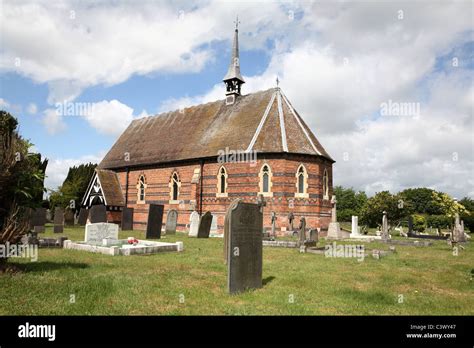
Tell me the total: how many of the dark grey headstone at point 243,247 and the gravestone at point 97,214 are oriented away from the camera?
0

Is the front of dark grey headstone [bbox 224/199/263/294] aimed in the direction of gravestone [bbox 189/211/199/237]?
no

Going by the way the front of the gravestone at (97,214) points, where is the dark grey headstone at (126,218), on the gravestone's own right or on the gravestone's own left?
on the gravestone's own left

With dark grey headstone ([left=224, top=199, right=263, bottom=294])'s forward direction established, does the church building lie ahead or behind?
behind

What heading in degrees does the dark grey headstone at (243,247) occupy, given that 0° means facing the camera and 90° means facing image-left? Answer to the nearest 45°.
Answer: approximately 315°

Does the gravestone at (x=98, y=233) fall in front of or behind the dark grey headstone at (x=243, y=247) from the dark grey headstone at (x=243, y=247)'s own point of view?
behind

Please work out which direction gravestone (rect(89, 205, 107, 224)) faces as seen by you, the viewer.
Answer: facing the viewer and to the right of the viewer

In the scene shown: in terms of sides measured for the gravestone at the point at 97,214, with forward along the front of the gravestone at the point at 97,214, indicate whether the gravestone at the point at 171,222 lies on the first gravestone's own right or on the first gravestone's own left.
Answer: on the first gravestone's own left

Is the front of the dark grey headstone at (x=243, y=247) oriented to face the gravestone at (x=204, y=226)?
no

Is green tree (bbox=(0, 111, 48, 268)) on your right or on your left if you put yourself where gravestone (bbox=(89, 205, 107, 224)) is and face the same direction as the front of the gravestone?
on your right

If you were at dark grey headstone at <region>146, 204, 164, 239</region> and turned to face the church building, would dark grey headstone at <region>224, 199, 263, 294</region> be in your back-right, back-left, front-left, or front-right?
back-right

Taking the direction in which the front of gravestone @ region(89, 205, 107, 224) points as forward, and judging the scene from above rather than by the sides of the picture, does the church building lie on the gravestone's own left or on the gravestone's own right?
on the gravestone's own left

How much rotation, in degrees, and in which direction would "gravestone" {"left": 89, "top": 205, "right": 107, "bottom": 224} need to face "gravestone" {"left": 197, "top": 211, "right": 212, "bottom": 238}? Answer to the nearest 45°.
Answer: approximately 45° to its left

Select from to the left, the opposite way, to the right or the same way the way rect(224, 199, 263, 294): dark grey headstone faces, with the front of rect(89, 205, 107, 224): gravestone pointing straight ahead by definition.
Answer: the same way

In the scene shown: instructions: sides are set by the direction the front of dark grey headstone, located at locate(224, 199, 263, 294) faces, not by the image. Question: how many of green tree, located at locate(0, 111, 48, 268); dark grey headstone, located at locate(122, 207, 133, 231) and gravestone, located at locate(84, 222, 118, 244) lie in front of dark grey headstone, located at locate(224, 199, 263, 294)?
0
